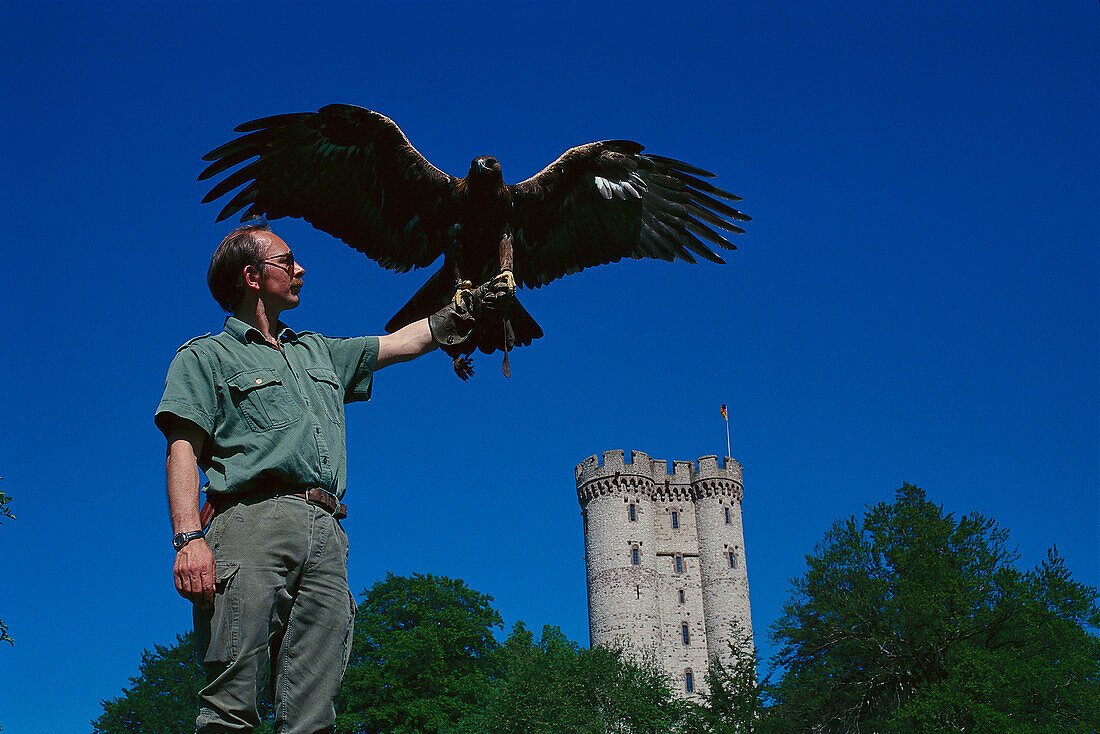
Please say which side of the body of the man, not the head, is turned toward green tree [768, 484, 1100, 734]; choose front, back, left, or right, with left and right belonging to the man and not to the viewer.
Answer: left

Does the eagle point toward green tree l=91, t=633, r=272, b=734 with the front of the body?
no

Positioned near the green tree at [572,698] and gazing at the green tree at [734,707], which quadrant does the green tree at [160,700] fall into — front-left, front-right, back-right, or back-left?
back-right

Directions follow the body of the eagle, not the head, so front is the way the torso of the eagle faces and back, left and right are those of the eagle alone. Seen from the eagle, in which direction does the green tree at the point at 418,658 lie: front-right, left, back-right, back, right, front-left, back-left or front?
back

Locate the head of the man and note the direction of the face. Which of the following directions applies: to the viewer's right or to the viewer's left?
to the viewer's right

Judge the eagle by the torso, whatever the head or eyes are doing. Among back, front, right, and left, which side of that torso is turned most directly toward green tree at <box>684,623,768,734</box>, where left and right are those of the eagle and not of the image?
back

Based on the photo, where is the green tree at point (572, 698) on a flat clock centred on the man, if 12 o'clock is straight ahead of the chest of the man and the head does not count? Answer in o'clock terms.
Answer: The green tree is roughly at 8 o'clock from the man.

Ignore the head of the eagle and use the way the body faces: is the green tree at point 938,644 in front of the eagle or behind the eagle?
behind

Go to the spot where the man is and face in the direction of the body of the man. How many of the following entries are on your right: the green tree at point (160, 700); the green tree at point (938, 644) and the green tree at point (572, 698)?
0

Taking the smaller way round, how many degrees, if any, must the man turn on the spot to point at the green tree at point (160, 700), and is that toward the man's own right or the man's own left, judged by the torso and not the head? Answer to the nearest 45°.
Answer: approximately 135° to the man's own left

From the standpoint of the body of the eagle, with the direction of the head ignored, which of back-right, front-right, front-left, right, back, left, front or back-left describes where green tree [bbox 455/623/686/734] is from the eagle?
back

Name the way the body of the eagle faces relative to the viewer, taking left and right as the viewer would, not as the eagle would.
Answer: facing the viewer

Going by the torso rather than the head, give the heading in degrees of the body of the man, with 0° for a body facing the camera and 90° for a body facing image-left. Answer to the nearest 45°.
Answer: approximately 315°
